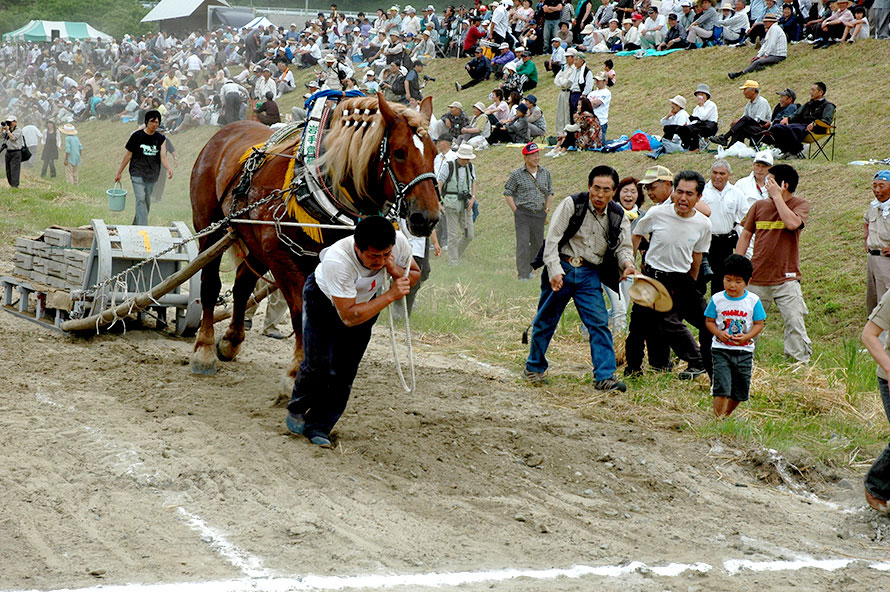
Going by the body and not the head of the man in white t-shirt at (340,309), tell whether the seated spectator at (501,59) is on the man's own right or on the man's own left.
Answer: on the man's own left

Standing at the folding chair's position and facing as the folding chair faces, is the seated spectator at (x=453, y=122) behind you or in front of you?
in front

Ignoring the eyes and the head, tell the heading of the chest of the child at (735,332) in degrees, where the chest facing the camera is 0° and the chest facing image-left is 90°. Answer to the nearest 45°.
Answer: approximately 0°

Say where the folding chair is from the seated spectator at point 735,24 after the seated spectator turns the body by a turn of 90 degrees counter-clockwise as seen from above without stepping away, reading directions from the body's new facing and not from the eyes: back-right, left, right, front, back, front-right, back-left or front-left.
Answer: front-right

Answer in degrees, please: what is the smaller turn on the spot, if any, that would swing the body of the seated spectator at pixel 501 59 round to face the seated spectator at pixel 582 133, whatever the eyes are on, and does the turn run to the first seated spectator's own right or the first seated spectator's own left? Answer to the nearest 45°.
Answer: approximately 45° to the first seated spectator's own left

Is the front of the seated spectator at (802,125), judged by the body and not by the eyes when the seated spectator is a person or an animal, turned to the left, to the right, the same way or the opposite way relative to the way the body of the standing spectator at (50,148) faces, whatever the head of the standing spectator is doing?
to the right

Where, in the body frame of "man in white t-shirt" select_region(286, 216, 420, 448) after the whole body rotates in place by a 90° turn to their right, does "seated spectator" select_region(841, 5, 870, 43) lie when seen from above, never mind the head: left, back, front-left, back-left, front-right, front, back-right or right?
back

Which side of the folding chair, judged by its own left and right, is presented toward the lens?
left
